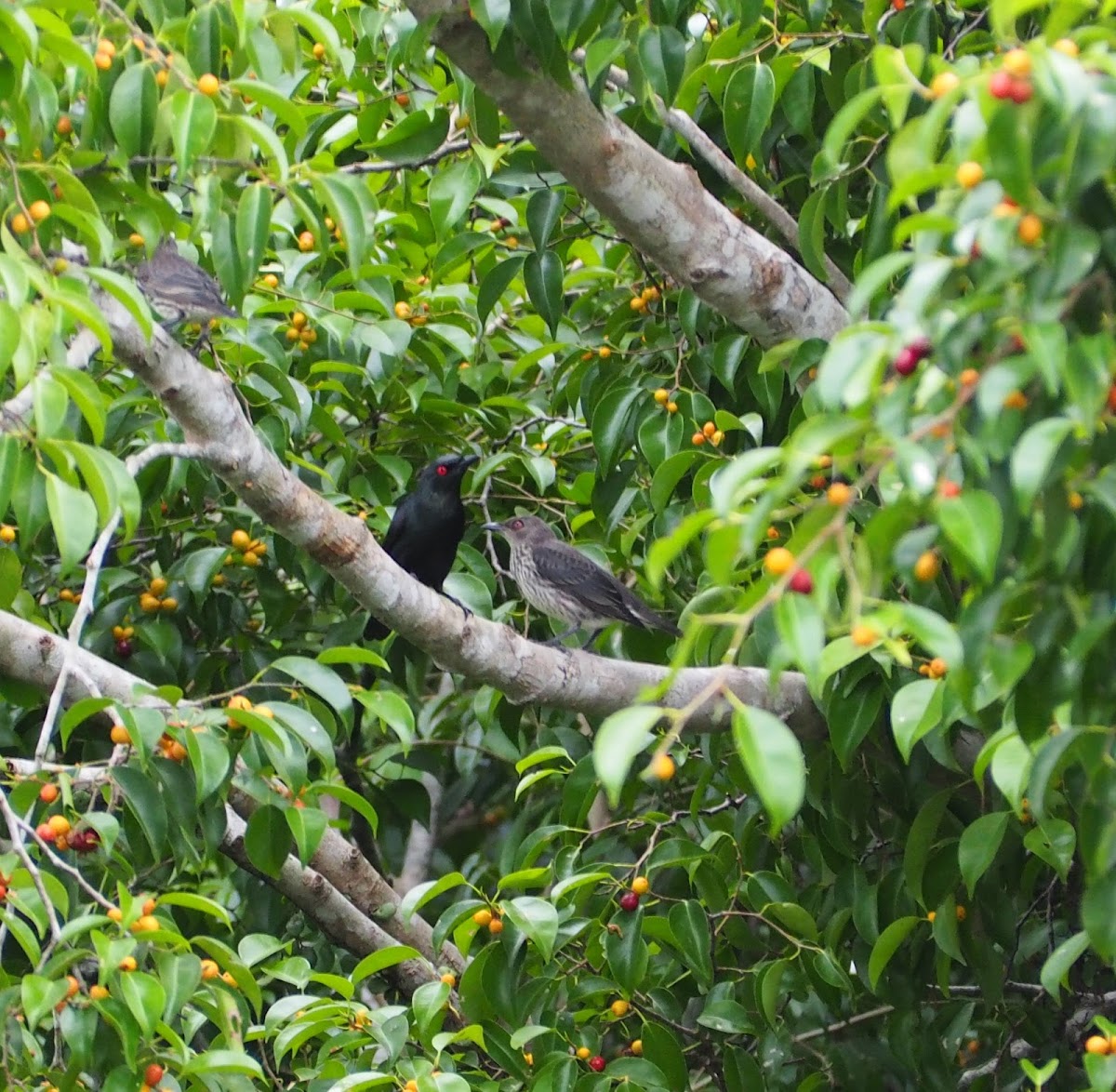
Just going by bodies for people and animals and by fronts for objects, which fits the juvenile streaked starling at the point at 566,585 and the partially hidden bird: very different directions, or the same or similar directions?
same or similar directions

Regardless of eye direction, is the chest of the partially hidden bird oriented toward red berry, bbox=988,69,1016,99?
no

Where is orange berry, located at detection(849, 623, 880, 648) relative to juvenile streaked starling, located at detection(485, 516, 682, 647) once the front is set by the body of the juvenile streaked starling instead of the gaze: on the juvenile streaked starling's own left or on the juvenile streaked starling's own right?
on the juvenile streaked starling's own left

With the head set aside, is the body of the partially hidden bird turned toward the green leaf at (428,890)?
no

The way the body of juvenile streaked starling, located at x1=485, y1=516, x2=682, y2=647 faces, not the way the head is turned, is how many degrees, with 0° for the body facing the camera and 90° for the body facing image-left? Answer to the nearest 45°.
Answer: approximately 90°

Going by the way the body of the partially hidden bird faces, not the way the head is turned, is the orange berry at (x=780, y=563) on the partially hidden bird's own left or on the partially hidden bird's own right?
on the partially hidden bird's own left

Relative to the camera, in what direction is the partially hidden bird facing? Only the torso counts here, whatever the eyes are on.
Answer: to the viewer's left

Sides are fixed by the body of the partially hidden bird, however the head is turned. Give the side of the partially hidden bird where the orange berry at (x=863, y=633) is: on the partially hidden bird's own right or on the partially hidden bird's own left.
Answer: on the partially hidden bird's own left
